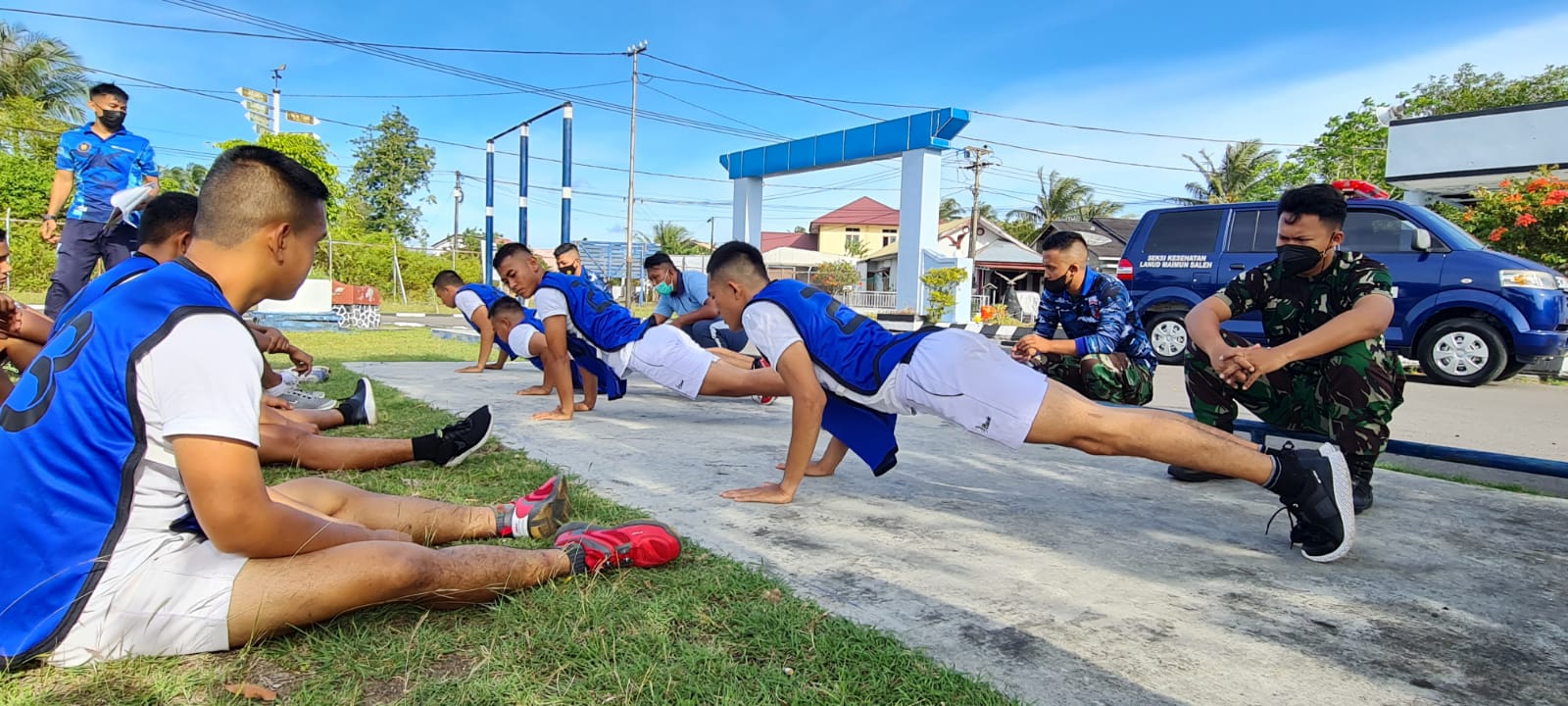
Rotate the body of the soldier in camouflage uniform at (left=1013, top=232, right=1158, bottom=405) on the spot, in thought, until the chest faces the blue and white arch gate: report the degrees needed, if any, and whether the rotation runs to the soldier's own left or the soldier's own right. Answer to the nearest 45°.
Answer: approximately 135° to the soldier's own right

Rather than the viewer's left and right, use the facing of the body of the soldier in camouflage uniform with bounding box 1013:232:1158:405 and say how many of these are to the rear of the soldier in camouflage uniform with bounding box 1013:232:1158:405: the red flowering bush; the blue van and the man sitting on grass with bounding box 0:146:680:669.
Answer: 2

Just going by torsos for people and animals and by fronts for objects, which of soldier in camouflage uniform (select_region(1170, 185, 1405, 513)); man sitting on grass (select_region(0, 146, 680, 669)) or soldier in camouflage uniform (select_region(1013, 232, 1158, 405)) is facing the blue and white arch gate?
the man sitting on grass

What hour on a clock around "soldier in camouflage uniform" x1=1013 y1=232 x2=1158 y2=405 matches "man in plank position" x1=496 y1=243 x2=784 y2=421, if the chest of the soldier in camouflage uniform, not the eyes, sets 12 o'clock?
The man in plank position is roughly at 1 o'clock from the soldier in camouflage uniform.

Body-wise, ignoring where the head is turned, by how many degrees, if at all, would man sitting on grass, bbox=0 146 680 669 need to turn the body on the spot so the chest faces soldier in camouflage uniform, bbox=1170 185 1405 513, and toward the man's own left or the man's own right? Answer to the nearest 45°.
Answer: approximately 45° to the man's own right

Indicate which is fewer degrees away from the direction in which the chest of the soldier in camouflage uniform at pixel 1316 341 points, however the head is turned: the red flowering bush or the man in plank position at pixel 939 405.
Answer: the man in plank position

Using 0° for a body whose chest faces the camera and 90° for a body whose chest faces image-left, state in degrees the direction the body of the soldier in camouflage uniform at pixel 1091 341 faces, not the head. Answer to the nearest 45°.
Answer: approximately 45°

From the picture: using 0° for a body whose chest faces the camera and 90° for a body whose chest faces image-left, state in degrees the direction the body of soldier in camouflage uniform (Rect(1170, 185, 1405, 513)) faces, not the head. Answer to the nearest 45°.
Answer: approximately 45°

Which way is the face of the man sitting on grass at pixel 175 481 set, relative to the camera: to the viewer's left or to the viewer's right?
to the viewer's right

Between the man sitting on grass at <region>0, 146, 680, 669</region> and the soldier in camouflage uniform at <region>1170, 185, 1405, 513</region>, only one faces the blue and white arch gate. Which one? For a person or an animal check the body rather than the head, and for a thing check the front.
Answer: the man sitting on grass

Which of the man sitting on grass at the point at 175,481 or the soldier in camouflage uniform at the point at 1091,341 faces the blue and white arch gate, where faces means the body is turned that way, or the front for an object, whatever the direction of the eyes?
the man sitting on grass

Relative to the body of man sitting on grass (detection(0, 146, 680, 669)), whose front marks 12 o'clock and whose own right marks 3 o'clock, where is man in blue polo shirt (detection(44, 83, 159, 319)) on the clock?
The man in blue polo shirt is roughly at 10 o'clock from the man sitting on grass.
